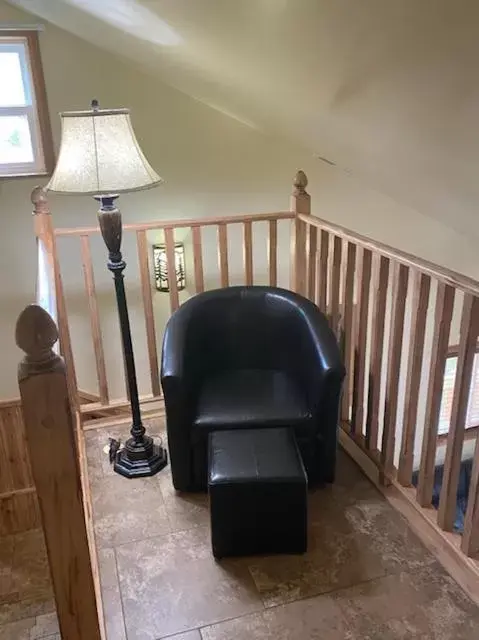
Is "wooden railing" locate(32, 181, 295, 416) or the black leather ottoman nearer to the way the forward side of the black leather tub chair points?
the black leather ottoman

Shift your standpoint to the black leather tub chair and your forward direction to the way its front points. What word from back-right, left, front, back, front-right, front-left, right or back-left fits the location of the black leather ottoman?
front

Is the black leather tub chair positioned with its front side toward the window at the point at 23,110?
no

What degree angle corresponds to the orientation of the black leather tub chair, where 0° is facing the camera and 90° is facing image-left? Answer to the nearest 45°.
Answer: approximately 0°

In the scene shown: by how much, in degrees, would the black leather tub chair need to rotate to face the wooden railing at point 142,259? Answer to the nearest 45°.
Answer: approximately 135° to its right

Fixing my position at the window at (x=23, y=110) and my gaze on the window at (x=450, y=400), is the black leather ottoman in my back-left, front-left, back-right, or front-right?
front-right

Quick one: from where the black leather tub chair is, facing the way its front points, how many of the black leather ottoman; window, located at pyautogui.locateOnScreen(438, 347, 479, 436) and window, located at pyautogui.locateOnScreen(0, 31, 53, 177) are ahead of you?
1

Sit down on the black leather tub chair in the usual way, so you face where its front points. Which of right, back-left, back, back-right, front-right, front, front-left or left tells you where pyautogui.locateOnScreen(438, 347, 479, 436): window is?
back-left

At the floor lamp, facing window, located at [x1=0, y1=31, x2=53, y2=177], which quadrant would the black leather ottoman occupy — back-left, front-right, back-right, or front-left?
back-right

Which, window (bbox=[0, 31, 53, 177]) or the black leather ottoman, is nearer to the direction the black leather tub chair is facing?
the black leather ottoman
